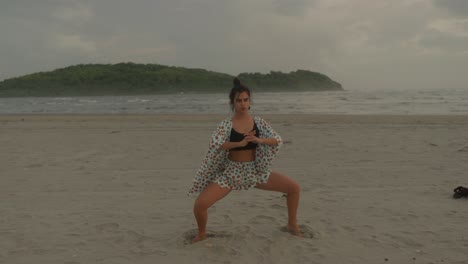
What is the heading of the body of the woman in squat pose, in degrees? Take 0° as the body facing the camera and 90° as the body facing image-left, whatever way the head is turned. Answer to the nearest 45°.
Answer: approximately 0°
